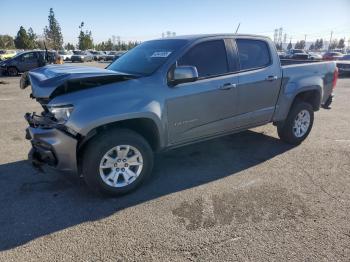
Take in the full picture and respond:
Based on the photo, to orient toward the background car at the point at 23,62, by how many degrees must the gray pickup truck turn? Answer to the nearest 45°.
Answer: approximately 90° to its right

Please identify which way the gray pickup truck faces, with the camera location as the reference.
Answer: facing the viewer and to the left of the viewer
